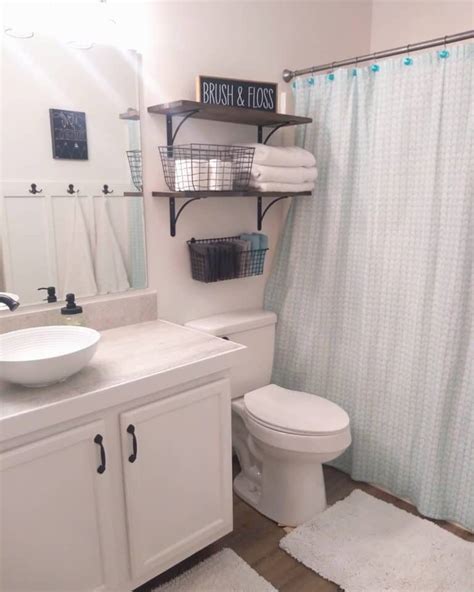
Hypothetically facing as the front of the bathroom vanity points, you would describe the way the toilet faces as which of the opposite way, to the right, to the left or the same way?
the same way

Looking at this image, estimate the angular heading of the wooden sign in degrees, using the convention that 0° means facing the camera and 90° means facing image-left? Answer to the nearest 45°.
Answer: approximately 315°

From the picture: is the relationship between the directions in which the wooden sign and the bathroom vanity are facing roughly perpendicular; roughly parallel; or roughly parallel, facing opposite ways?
roughly parallel

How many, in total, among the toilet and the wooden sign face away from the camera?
0

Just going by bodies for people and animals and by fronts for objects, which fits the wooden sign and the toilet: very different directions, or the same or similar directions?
same or similar directions

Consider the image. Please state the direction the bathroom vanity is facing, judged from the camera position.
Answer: facing the viewer and to the right of the viewer

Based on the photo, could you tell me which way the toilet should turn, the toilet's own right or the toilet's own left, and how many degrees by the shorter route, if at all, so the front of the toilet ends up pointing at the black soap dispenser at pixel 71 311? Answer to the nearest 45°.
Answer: approximately 90° to the toilet's own right

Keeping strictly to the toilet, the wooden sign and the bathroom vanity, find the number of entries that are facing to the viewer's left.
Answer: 0

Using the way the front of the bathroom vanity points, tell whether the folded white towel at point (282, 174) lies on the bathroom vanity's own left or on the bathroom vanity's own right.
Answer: on the bathroom vanity's own left

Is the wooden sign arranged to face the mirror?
no
